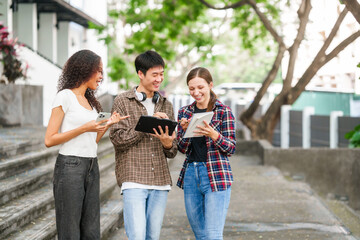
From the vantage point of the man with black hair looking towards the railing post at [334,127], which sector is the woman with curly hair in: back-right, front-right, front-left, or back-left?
back-left

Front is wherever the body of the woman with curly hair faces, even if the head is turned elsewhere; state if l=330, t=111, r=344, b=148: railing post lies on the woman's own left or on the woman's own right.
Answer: on the woman's own left

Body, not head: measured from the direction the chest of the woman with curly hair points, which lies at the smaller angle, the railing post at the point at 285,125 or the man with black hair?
the man with black hair

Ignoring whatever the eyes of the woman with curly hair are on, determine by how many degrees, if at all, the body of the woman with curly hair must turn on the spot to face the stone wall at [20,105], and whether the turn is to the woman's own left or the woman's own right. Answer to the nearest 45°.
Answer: approximately 135° to the woman's own left

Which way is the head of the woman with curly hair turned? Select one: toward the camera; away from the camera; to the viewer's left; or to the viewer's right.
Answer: to the viewer's right

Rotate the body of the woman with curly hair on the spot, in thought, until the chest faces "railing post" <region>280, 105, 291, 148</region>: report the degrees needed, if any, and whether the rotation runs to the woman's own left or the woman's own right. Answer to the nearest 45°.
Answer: approximately 90° to the woman's own left

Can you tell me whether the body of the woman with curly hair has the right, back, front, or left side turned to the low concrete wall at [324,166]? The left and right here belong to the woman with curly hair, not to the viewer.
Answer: left

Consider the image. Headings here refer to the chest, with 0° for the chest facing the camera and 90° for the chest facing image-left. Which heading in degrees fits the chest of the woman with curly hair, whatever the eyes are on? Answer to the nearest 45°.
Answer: approximately 315°
